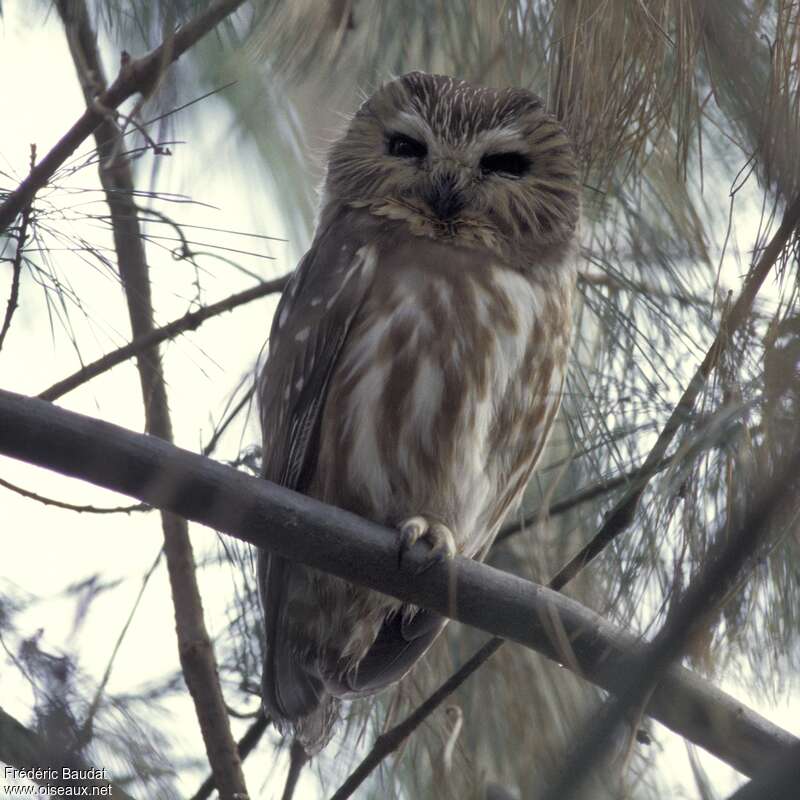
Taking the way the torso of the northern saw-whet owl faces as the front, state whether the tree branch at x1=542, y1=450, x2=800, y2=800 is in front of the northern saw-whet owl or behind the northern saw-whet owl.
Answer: in front

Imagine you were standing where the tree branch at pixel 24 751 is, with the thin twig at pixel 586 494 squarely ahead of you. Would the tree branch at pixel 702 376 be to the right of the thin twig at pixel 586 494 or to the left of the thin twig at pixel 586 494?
right

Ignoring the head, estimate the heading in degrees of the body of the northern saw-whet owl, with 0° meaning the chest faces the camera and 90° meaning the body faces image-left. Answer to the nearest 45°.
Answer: approximately 315°
